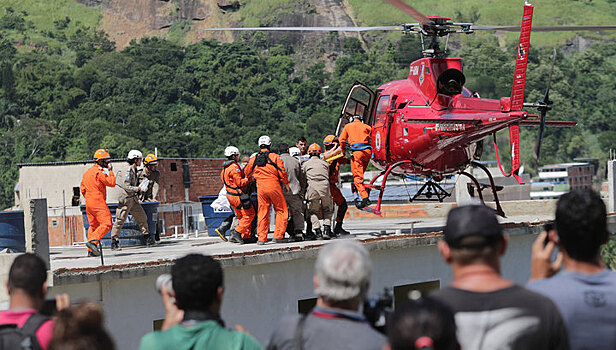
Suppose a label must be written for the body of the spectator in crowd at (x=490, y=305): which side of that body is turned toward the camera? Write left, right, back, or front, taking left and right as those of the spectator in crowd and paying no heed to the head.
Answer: back

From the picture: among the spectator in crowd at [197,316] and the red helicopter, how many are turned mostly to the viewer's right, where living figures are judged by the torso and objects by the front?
0

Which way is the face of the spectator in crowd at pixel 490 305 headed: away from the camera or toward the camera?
away from the camera

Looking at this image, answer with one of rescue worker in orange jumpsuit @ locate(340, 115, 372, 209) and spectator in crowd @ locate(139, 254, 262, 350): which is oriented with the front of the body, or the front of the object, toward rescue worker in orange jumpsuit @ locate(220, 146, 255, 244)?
the spectator in crowd

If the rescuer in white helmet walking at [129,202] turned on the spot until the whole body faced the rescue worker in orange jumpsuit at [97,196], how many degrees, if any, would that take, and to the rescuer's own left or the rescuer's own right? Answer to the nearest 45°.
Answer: approximately 135° to the rescuer's own right

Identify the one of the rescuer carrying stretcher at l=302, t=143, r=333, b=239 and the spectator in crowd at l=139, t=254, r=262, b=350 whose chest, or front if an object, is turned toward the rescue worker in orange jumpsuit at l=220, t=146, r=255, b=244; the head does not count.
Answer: the spectator in crowd

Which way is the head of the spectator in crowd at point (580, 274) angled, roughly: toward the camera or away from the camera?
away from the camera

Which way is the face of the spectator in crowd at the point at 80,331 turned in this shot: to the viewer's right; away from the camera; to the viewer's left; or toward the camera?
away from the camera

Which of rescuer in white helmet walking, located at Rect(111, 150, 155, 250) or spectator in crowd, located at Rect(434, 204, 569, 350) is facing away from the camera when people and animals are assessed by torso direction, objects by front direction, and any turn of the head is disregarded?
the spectator in crowd

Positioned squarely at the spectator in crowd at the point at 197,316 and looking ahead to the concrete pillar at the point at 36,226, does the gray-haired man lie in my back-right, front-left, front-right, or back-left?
back-right

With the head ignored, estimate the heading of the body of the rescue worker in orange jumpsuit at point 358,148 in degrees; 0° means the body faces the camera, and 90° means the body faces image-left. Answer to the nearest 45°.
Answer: approximately 180°

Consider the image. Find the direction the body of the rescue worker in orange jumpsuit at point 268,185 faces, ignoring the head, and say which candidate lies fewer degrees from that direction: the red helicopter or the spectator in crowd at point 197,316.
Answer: the red helicopter

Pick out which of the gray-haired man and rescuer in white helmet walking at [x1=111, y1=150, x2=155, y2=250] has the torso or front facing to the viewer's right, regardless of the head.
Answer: the rescuer in white helmet walking

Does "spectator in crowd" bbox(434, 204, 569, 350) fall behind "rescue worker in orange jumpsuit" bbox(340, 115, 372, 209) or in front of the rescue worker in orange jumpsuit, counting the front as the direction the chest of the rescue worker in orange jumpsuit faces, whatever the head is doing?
behind

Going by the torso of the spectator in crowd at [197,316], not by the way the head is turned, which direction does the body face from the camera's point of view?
away from the camera
